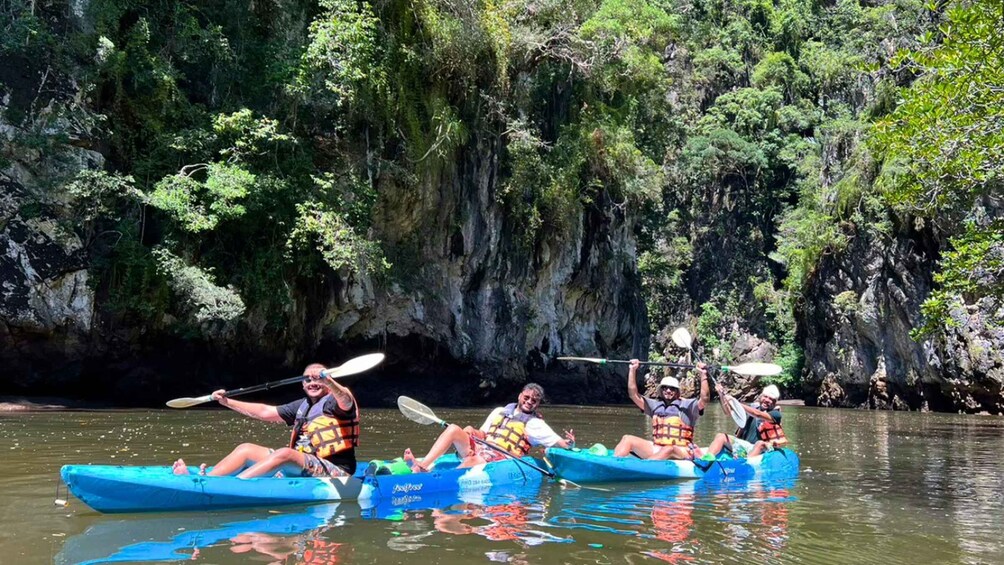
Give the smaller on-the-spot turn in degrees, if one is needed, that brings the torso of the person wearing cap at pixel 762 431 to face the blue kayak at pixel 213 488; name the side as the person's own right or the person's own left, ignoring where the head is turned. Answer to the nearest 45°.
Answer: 0° — they already face it

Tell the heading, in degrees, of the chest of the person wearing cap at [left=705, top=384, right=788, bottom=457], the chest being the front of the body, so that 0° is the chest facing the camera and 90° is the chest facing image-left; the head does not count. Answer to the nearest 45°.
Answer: approximately 45°

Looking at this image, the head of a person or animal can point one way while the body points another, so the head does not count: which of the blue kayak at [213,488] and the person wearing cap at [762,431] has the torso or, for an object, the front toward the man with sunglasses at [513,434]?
the person wearing cap

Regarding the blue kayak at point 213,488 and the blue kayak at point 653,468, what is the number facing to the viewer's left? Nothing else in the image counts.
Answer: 2

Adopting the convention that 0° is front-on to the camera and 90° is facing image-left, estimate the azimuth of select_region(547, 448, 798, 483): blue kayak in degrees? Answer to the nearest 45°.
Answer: approximately 90°

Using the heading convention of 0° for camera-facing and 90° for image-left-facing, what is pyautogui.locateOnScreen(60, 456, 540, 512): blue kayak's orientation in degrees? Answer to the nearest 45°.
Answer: approximately 90°

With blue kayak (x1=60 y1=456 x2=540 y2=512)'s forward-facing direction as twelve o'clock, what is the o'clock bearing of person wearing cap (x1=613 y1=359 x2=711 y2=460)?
The person wearing cap is roughly at 5 o'clock from the blue kayak.
